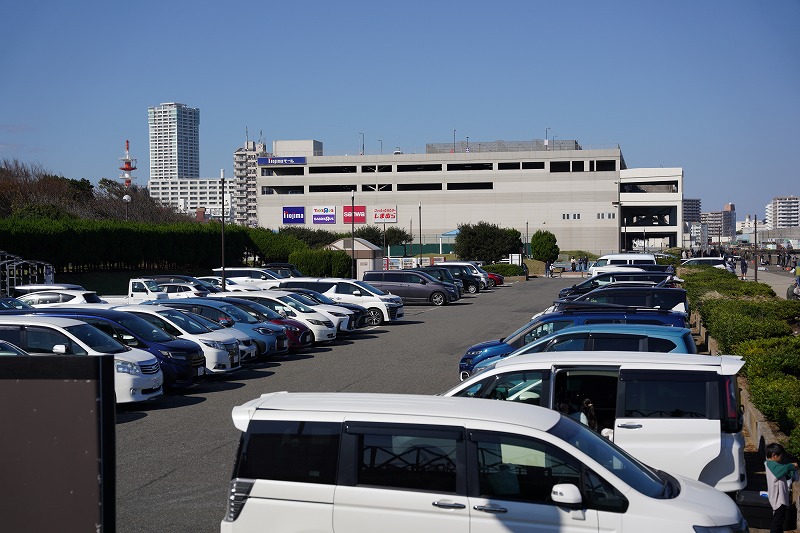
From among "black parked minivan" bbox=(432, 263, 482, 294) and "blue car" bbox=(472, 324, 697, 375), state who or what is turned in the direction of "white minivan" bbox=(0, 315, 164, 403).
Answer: the blue car

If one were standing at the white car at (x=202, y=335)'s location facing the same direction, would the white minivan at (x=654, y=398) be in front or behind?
in front

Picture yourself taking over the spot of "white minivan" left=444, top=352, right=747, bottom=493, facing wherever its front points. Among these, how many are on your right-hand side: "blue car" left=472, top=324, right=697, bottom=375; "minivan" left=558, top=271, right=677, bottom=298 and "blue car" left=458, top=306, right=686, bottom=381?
3

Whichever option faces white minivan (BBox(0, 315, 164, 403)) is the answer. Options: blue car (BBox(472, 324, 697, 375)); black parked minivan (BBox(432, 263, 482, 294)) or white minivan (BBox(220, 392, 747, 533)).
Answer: the blue car

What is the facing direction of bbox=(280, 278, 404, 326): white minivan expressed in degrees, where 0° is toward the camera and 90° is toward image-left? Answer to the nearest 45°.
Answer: approximately 315°

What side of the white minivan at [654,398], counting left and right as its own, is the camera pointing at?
left

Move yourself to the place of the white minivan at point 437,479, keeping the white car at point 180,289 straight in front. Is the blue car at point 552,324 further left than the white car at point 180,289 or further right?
right

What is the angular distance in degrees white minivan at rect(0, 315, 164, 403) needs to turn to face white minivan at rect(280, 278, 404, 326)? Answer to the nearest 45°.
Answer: approximately 90° to its left

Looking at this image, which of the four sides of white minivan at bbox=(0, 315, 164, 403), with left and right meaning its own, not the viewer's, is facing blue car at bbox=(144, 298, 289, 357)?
left

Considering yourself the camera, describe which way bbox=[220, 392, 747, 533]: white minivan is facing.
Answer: facing to the right of the viewer

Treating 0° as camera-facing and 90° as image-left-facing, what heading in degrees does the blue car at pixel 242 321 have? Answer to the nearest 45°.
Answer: approximately 315°

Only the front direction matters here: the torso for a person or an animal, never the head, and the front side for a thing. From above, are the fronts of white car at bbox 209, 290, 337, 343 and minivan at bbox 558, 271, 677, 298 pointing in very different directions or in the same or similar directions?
very different directions

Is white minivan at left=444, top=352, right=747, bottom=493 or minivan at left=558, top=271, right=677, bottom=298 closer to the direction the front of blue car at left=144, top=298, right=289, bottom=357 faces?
the white minivan
